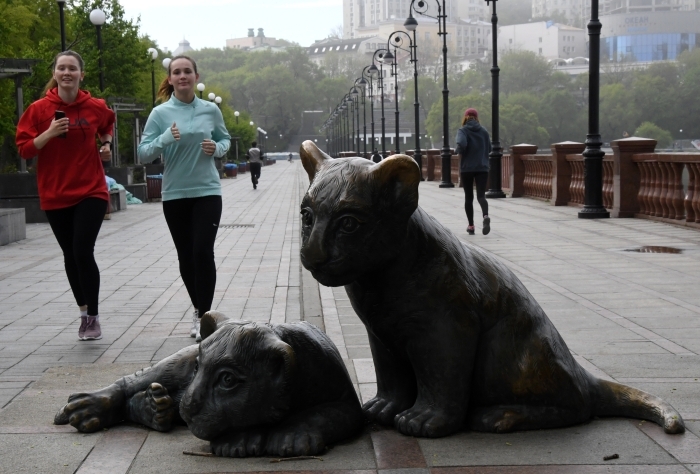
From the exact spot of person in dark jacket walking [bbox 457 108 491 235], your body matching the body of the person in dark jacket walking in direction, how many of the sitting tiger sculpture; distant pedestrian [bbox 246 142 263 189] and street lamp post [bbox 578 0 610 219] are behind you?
1

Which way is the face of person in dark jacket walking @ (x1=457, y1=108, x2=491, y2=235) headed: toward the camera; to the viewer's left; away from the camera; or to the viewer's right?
away from the camera

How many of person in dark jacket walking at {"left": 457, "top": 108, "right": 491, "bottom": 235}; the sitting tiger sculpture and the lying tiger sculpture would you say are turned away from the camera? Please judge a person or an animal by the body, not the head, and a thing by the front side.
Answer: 1

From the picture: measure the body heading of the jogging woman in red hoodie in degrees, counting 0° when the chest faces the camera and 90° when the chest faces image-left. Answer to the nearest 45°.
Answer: approximately 0°

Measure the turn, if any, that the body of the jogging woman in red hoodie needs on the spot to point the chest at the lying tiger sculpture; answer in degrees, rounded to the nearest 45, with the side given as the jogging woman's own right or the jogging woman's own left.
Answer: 0° — they already face it

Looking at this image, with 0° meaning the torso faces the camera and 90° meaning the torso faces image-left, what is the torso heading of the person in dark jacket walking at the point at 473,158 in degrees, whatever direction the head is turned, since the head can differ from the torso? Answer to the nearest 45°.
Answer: approximately 180°

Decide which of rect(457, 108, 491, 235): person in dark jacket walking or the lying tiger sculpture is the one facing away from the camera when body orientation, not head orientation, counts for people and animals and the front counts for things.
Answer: the person in dark jacket walking

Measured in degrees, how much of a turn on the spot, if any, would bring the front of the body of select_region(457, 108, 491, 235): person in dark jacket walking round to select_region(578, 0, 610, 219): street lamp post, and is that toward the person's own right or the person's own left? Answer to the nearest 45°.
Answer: approximately 45° to the person's own right

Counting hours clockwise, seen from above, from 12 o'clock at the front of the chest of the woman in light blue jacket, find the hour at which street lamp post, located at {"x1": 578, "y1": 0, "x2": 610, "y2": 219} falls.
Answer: The street lamp post is roughly at 7 o'clock from the woman in light blue jacket.

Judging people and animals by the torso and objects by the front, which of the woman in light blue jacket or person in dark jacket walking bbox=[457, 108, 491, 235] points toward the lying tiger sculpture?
the woman in light blue jacket

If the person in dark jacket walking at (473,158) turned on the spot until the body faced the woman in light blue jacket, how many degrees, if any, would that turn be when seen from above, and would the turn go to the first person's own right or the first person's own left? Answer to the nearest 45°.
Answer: approximately 180°

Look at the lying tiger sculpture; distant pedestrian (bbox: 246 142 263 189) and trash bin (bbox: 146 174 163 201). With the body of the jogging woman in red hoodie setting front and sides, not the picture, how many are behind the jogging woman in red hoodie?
2

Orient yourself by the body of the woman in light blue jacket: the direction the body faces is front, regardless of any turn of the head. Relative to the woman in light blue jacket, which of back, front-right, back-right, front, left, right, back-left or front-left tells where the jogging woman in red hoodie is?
right

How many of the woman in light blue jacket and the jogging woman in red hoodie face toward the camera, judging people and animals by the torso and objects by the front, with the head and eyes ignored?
2
